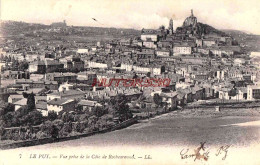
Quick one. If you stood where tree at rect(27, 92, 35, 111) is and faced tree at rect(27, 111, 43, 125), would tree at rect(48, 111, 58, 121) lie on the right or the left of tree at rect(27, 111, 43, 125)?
left
